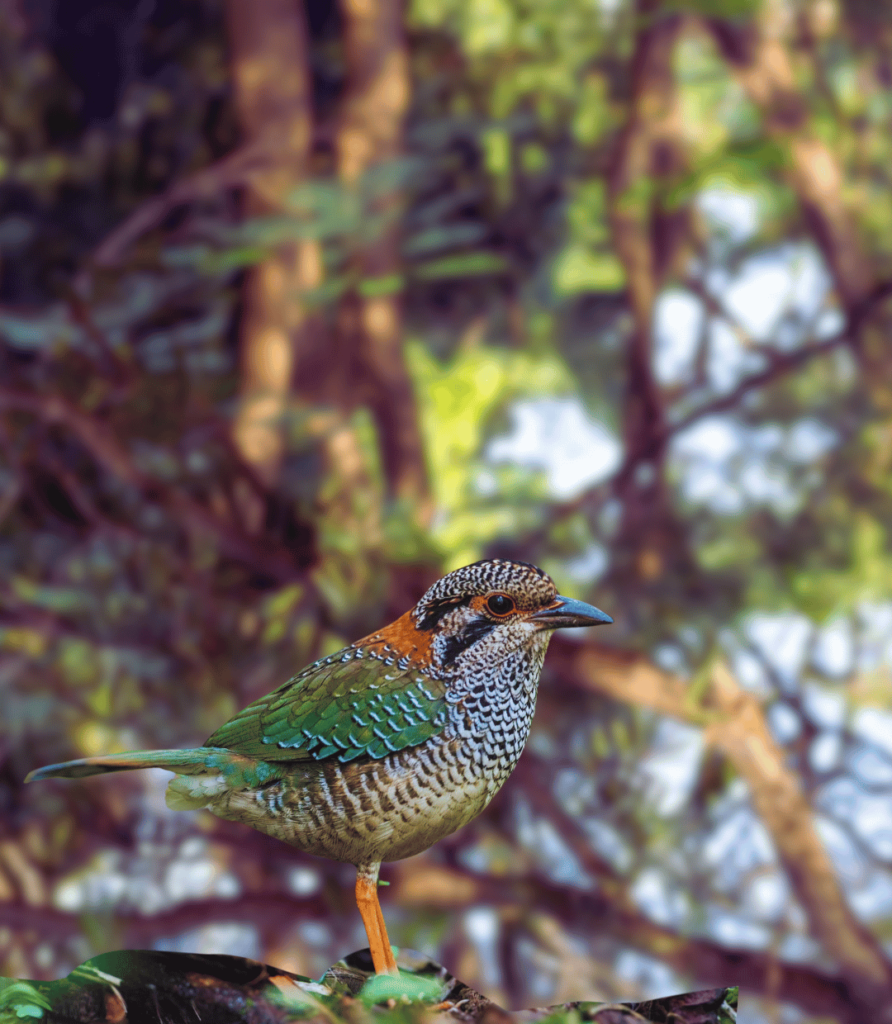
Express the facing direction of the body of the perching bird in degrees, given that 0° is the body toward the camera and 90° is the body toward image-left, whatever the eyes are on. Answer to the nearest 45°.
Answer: approximately 270°
